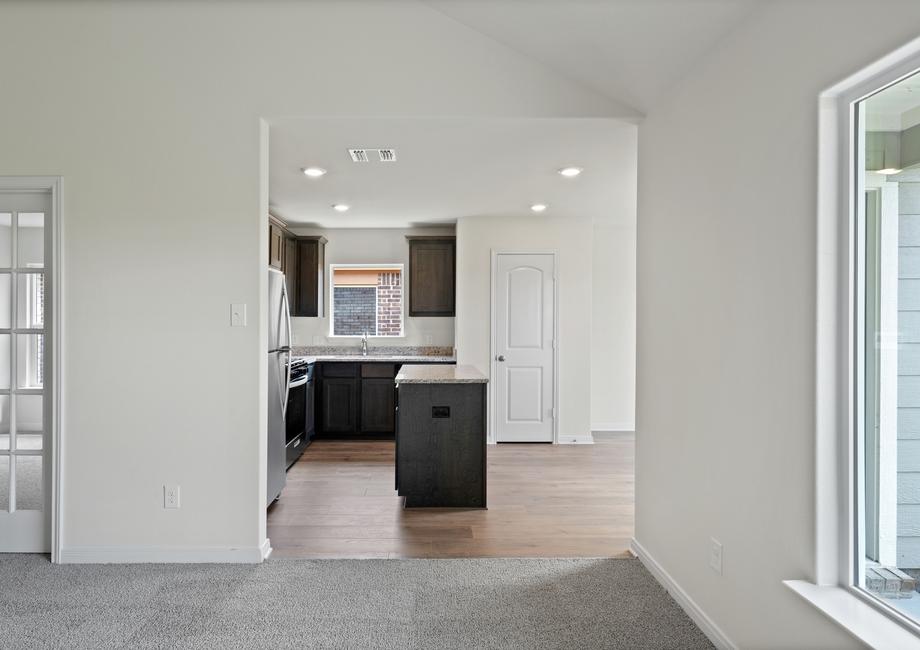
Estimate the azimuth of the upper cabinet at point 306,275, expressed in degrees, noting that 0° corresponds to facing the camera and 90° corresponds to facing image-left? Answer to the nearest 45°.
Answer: approximately 315°

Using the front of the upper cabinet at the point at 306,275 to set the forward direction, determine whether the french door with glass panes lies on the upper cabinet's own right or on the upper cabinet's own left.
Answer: on the upper cabinet's own right

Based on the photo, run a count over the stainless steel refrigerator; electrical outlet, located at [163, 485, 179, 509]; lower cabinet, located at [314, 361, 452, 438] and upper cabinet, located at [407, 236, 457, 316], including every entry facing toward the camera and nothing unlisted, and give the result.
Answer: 3

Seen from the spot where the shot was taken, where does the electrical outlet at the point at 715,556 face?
facing the viewer and to the left of the viewer

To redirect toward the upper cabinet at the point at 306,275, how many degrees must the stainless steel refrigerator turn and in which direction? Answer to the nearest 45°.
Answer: approximately 90° to its left

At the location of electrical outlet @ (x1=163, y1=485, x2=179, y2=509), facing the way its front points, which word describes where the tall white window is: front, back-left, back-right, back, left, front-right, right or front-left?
front-left

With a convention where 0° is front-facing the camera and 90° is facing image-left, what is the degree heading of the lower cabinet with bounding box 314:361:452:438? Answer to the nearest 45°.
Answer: approximately 0°

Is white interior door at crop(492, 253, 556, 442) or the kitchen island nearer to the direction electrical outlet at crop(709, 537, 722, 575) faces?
the kitchen island

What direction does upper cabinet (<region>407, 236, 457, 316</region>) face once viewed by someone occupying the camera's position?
facing the viewer

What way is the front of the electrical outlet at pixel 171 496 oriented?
toward the camera

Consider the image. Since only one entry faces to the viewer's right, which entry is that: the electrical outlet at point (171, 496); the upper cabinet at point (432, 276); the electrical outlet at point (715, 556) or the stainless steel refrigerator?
the stainless steel refrigerator

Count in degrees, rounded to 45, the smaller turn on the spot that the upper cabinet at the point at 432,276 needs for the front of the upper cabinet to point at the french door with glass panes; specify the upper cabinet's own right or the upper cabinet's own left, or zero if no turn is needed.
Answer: approximately 45° to the upper cabinet's own right

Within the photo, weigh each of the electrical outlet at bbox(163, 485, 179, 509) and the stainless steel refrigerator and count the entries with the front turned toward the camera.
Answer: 1

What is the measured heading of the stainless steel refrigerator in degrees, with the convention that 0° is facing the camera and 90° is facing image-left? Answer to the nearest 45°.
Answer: approximately 270°
